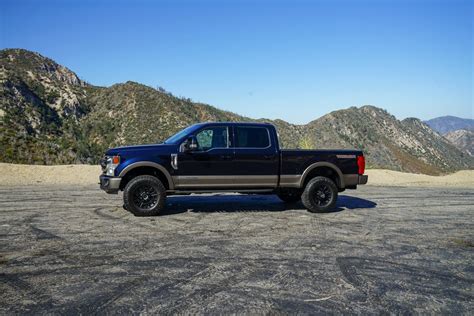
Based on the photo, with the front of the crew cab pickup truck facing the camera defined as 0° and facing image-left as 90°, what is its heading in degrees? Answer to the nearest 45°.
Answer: approximately 90°
